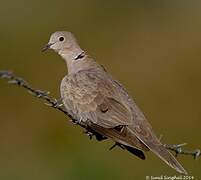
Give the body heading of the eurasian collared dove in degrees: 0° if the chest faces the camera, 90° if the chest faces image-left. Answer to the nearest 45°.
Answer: approximately 90°
